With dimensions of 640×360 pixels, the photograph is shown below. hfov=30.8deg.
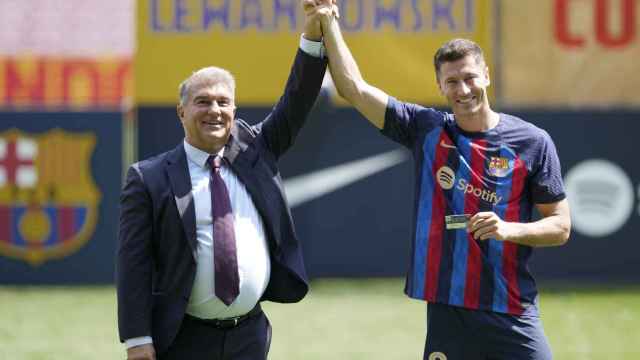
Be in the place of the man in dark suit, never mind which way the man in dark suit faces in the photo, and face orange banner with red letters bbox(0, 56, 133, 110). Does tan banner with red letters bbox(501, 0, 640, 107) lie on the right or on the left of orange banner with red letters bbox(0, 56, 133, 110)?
right

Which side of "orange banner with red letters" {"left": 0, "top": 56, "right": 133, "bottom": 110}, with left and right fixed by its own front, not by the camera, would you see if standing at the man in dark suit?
front

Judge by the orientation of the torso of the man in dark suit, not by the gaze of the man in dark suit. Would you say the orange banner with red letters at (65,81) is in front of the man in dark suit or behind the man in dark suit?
behind

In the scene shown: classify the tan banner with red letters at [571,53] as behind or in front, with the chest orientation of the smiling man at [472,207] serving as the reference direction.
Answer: behind

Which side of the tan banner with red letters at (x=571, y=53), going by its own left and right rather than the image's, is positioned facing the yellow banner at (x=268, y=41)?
right

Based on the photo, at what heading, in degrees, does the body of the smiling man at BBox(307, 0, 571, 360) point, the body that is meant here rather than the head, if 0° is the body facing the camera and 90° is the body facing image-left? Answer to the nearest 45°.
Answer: approximately 0°

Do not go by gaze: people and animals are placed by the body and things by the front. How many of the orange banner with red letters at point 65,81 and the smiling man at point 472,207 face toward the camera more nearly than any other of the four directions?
2

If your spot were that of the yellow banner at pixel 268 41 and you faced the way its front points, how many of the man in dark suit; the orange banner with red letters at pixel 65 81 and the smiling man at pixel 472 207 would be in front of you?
2
